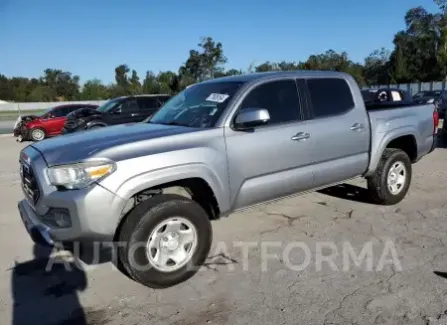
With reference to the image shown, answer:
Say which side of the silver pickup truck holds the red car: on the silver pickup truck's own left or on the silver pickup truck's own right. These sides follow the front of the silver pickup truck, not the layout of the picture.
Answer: on the silver pickup truck's own right

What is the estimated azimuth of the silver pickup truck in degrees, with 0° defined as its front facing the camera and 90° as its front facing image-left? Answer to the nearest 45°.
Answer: approximately 45°

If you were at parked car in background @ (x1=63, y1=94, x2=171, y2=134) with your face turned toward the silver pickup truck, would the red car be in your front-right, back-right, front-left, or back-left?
back-right

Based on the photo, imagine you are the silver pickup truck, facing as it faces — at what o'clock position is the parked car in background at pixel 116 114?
The parked car in background is roughly at 4 o'clock from the silver pickup truck.

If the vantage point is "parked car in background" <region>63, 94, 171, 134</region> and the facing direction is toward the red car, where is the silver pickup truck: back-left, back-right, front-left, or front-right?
back-left
